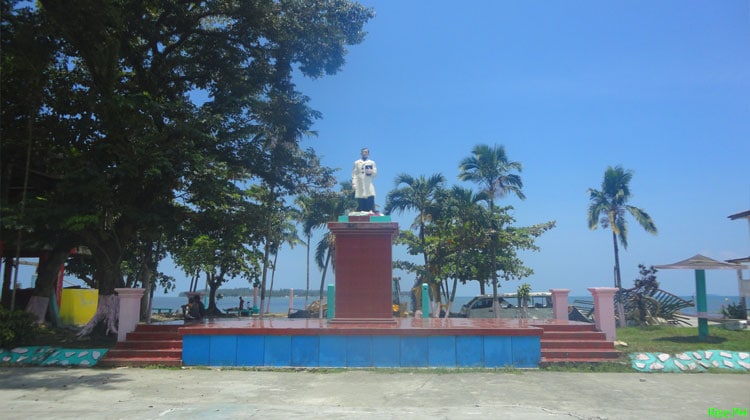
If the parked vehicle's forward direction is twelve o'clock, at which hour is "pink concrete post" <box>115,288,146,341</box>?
The pink concrete post is roughly at 10 o'clock from the parked vehicle.

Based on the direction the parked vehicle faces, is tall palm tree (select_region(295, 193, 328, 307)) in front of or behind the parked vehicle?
in front

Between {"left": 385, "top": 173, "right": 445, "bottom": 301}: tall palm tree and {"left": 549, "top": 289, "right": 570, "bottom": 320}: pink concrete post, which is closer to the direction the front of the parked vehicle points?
the tall palm tree

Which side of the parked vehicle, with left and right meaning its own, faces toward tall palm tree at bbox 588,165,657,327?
back

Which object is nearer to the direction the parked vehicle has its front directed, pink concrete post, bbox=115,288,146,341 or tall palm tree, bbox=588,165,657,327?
the pink concrete post

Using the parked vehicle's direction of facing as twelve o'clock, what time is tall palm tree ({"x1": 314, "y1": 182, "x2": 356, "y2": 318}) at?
The tall palm tree is roughly at 1 o'clock from the parked vehicle.

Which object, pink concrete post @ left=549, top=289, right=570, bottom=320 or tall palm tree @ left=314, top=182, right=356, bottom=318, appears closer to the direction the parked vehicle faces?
the tall palm tree

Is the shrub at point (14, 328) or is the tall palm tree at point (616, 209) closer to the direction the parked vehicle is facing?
the shrub

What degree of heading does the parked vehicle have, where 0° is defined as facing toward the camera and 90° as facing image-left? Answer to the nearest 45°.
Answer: approximately 90°

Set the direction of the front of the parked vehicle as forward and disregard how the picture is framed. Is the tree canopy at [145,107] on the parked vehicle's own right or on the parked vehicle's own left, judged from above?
on the parked vehicle's own left

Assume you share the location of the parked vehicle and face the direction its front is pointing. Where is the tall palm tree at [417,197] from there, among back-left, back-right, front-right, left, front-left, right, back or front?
front-right

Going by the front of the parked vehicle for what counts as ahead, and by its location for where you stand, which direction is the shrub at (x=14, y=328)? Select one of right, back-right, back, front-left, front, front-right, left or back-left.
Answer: front-left
